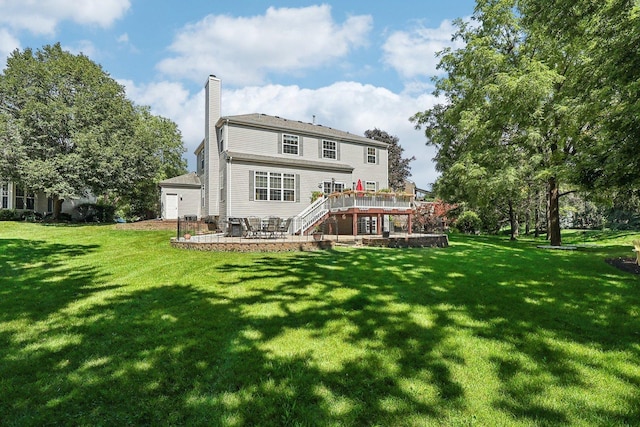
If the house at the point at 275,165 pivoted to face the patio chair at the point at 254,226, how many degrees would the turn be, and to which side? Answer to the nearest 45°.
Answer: approximately 135° to its left

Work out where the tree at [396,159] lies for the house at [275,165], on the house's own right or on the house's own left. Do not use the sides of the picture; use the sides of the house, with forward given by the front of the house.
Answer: on the house's own right

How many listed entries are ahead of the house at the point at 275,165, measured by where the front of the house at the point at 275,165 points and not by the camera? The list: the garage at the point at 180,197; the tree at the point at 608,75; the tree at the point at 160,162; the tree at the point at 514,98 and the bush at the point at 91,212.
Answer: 3

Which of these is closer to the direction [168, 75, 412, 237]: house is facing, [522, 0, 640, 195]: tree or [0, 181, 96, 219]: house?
the house

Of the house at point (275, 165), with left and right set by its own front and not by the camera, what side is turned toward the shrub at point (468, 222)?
right

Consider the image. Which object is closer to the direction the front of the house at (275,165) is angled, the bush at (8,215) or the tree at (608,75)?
the bush

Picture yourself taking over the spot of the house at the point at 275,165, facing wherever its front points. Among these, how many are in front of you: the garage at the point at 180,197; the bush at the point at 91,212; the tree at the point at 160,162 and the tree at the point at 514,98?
3

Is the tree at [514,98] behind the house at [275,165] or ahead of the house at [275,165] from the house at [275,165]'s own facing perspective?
behind

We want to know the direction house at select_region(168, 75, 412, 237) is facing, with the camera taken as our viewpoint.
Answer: facing away from the viewer and to the left of the viewer
